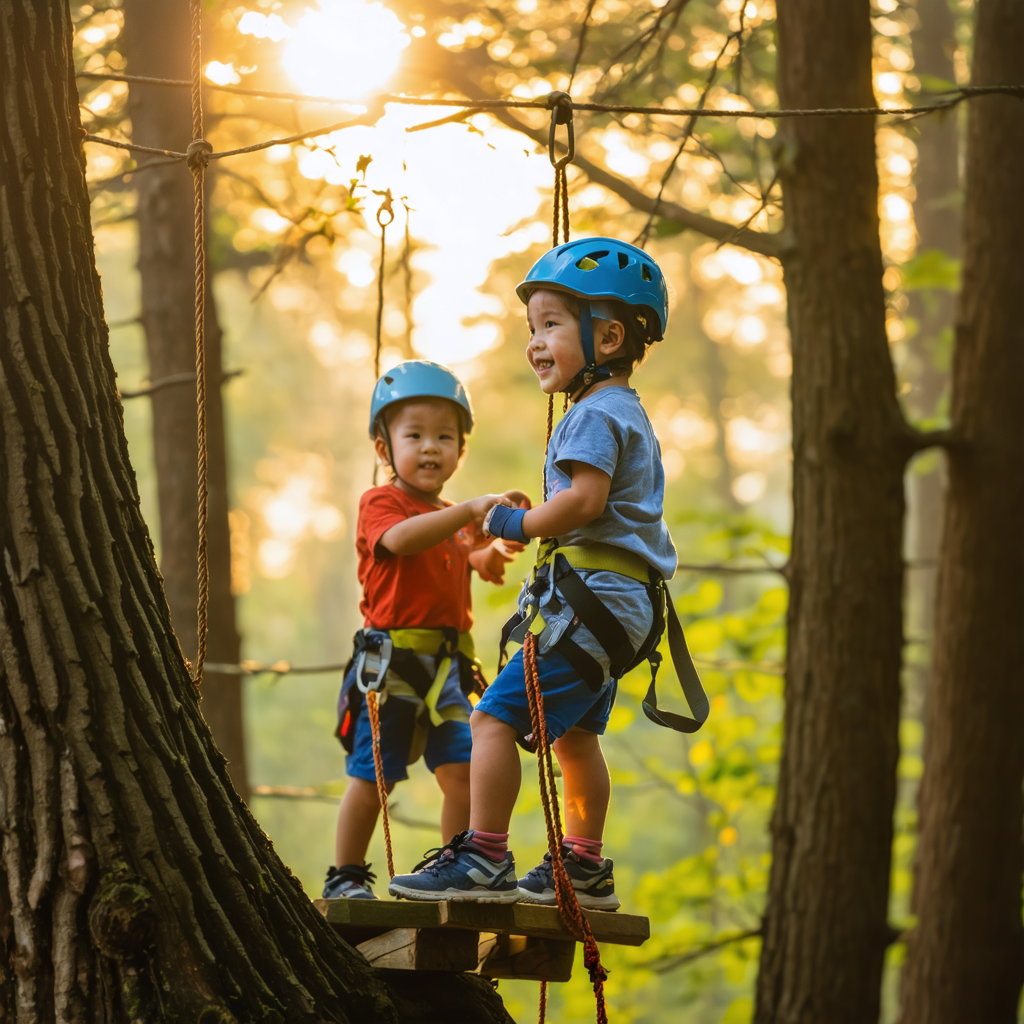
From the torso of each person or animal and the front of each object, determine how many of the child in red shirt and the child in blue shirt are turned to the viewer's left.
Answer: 1

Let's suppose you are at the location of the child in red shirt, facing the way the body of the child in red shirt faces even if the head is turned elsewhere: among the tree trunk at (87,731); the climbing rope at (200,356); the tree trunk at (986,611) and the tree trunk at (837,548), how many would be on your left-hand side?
2

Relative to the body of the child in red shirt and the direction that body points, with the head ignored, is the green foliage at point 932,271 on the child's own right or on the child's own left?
on the child's own left

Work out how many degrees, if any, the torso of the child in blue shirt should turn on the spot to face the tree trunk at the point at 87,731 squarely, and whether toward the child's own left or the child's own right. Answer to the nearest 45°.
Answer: approximately 45° to the child's own left

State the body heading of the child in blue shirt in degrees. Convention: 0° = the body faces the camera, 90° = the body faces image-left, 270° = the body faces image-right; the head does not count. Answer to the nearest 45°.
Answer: approximately 90°

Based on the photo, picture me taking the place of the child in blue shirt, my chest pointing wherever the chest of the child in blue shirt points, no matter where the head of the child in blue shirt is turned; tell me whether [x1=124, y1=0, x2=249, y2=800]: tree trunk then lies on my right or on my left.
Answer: on my right

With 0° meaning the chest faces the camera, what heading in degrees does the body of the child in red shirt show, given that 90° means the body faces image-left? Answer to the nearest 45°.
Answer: approximately 315°
